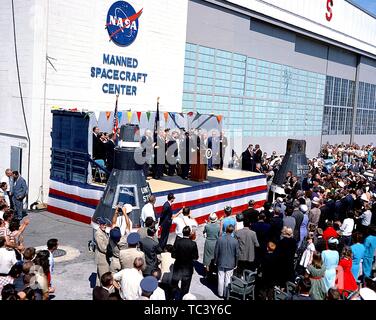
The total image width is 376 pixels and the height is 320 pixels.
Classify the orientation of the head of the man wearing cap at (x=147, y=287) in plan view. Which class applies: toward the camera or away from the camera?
away from the camera

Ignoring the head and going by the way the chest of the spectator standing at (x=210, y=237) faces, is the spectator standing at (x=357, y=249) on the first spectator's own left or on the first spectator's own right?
on the first spectator's own right

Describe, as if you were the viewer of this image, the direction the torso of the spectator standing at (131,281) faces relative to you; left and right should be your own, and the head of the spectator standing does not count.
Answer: facing away from the viewer and to the right of the viewer

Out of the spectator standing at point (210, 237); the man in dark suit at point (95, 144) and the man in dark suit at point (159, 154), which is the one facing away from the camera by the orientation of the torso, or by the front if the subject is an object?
the spectator standing

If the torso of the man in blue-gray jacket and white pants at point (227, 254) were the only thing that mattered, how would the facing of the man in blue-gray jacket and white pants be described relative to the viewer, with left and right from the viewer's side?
facing away from the viewer

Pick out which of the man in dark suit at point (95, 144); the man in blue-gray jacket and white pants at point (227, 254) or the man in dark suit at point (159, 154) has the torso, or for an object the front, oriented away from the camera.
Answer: the man in blue-gray jacket and white pants at point (227, 254)

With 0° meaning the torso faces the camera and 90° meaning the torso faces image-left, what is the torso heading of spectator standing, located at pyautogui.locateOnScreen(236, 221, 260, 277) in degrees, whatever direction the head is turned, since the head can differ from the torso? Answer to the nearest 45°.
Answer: approximately 180°

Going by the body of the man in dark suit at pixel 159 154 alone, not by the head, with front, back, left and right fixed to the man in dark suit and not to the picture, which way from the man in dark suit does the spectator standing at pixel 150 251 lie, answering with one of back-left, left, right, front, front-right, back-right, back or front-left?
front-right

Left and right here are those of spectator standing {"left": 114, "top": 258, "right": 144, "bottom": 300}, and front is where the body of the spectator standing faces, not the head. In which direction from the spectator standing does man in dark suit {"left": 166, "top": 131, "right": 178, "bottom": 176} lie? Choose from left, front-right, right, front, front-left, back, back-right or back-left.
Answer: front-left

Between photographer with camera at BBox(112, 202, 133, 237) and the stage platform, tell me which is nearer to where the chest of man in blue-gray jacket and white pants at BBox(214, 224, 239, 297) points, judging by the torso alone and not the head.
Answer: the stage platform

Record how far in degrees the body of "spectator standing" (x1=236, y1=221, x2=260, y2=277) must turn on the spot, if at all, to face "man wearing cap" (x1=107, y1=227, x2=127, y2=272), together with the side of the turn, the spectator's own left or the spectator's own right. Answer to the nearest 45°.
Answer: approximately 135° to the spectator's own left

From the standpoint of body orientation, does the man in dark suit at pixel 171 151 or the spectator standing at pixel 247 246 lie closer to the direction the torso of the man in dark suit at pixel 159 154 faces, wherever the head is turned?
the spectator standing
